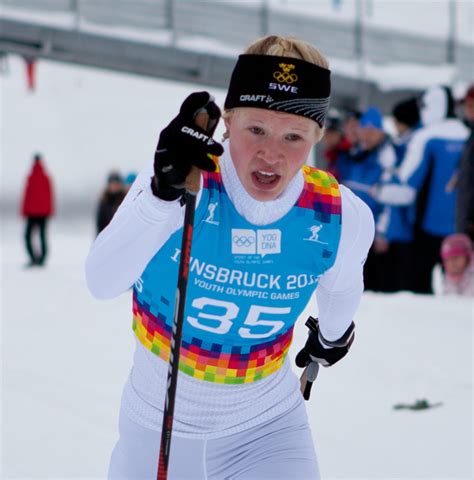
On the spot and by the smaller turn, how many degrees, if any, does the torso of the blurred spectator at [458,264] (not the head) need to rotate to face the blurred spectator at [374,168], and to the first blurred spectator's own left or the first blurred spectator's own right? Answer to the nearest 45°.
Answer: approximately 135° to the first blurred spectator's own right

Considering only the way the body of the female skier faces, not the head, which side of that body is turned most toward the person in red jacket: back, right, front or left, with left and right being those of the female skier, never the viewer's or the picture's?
back

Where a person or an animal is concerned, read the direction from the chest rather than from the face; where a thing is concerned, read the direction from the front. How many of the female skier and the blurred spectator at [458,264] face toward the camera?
2

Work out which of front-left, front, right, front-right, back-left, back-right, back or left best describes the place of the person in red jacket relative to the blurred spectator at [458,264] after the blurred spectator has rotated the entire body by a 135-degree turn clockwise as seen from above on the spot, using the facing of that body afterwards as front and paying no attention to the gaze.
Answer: front

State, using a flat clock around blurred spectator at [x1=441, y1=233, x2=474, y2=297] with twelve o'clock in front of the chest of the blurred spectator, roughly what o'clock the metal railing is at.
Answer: The metal railing is roughly at 5 o'clock from the blurred spectator.

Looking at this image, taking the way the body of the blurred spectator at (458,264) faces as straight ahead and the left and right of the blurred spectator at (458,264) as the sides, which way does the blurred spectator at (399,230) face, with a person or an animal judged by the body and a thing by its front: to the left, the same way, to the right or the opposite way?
to the right

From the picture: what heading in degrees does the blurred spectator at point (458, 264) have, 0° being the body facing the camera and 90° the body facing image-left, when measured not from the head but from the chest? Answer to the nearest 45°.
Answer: approximately 0°

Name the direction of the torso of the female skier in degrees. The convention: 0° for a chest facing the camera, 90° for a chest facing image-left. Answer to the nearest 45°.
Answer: approximately 0°

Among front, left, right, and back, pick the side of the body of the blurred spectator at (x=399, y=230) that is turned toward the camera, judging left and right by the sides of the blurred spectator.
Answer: left

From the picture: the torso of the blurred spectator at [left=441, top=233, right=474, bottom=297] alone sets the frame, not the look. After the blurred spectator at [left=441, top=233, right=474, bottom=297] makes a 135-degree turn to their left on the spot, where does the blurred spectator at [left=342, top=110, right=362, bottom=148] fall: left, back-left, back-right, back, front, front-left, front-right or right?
left
